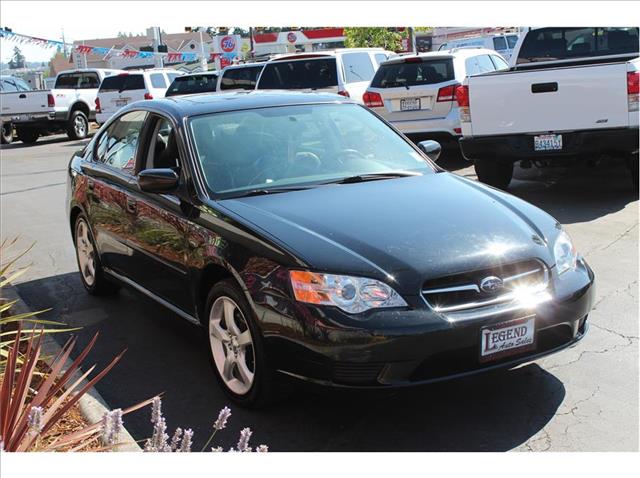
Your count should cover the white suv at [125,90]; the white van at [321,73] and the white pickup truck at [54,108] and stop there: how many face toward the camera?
0

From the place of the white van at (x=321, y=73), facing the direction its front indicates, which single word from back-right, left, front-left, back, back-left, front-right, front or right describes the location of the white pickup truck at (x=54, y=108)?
left

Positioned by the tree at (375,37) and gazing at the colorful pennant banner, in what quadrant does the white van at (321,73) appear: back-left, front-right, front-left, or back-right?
front-left

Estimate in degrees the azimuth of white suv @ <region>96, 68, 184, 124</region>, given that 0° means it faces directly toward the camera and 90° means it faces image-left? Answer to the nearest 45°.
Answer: approximately 225°

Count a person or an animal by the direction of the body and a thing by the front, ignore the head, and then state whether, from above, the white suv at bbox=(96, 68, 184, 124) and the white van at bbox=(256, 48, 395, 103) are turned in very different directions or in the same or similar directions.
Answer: same or similar directions

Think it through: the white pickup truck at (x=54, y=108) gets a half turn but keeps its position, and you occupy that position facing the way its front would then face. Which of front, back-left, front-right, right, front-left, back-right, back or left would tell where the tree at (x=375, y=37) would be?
back

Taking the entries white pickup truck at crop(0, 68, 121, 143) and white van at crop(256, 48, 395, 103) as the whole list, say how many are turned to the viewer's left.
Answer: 0

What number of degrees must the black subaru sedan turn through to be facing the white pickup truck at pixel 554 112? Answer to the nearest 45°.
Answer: approximately 90° to its left

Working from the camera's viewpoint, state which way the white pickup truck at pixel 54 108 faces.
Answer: facing away from the viewer and to the right of the viewer

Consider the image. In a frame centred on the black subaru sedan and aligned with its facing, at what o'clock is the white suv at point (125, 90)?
The white suv is roughly at 7 o'clock from the black subaru sedan.

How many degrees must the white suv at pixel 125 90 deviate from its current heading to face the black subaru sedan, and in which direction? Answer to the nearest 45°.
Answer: approximately 135° to its right
